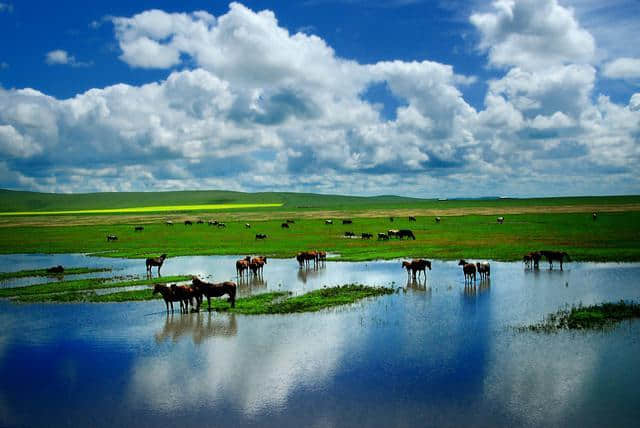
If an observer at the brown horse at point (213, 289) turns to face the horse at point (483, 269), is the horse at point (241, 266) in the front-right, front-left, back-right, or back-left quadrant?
front-left

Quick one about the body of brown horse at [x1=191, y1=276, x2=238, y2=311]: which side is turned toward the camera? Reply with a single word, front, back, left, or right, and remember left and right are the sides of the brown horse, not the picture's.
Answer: left

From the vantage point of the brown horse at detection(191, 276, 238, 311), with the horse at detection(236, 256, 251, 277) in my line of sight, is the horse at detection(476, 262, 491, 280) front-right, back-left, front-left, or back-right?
front-right

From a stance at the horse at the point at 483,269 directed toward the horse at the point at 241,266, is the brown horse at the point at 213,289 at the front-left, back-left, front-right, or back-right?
front-left

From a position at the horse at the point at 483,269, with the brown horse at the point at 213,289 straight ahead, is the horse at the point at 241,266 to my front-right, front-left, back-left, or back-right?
front-right
